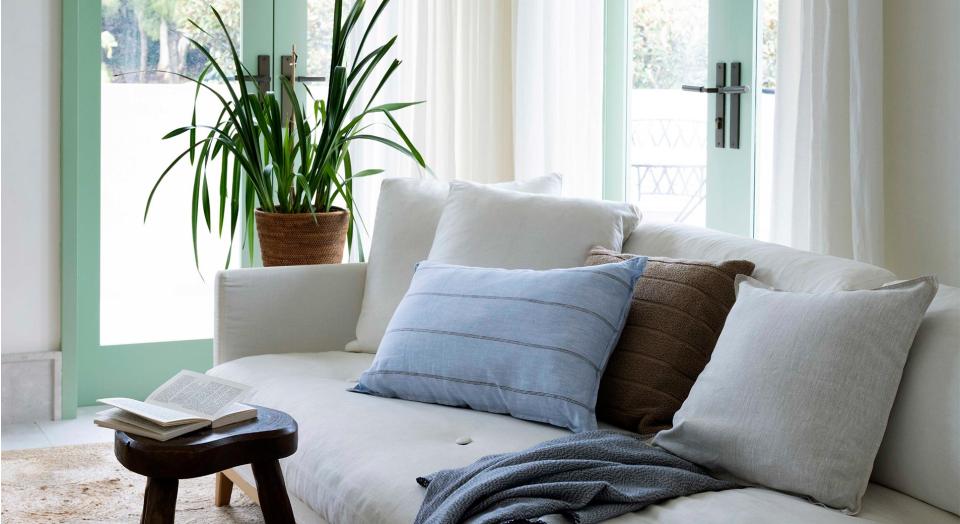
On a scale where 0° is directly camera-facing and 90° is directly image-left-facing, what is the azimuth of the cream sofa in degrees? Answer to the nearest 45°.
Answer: approximately 45°

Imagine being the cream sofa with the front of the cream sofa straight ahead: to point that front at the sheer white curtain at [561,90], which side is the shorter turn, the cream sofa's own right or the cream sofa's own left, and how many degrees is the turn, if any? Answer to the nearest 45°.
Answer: approximately 135° to the cream sofa's own right

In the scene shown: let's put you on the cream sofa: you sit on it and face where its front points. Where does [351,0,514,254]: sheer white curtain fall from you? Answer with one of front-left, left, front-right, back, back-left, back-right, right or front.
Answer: back-right

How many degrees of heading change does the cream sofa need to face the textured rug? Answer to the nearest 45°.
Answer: approximately 90° to its right

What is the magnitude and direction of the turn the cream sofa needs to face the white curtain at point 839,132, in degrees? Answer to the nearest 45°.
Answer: approximately 180°

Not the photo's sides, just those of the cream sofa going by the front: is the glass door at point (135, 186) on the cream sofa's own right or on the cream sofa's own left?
on the cream sofa's own right
